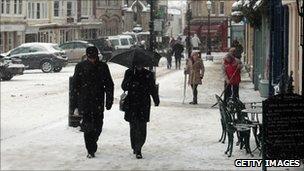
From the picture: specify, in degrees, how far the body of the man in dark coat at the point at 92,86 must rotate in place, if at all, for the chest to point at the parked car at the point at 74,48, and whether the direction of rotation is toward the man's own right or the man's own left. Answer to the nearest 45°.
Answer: approximately 180°

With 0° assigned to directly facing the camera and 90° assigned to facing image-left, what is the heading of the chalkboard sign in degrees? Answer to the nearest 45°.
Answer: approximately 0°

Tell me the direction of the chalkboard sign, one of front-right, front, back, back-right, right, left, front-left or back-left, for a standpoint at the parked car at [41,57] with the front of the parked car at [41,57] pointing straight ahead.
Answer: back-left

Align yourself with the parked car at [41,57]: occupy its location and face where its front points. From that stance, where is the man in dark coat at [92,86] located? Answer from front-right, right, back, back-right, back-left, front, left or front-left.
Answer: back-left

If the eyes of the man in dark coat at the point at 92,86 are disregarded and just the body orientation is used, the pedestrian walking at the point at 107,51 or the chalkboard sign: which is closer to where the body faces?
the chalkboard sign

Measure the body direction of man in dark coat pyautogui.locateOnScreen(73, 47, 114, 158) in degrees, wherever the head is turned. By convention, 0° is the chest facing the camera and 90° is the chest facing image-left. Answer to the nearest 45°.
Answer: approximately 0°

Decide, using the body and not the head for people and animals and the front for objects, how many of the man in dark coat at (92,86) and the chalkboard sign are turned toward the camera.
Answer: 2

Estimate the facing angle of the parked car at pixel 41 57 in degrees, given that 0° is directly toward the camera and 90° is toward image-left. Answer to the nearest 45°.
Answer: approximately 135°

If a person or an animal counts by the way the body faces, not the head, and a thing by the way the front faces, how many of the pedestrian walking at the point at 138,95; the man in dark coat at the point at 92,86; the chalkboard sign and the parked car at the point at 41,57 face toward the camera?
3

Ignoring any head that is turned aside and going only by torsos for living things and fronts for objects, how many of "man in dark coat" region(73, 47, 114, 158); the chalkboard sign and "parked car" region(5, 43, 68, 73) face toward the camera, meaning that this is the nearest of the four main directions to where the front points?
2
